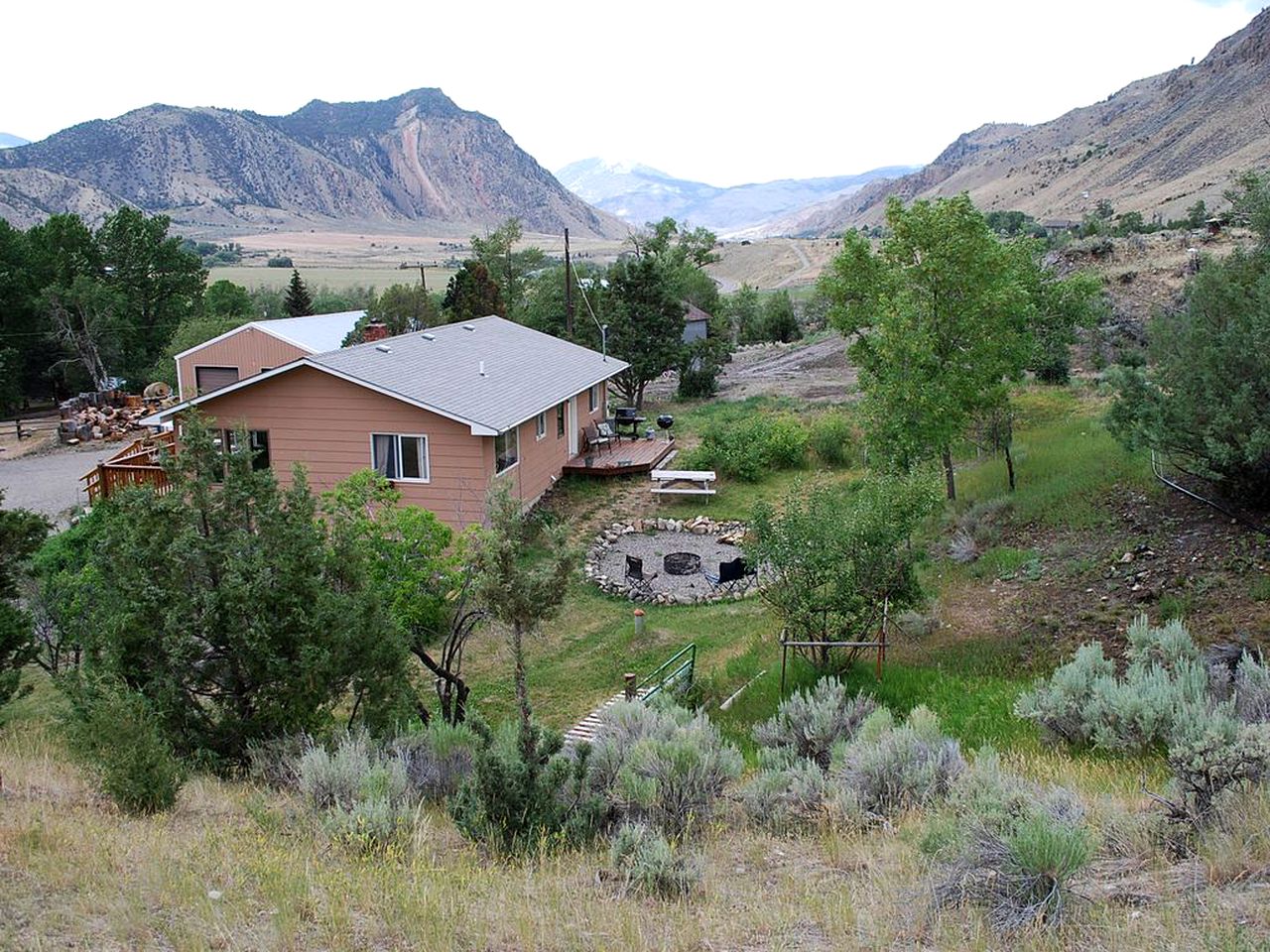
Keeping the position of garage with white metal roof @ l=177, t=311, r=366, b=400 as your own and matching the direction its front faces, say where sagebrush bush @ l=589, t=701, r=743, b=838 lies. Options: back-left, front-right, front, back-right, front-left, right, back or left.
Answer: front-left

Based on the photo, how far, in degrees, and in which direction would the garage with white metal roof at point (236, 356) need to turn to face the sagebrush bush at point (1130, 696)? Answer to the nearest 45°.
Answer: approximately 45° to its left

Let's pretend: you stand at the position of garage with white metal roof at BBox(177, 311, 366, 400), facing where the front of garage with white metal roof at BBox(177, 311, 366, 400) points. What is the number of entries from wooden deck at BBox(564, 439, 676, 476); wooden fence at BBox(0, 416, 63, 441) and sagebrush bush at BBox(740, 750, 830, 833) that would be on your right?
1

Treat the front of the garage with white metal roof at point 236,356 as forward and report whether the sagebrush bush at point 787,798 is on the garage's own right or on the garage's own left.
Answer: on the garage's own left

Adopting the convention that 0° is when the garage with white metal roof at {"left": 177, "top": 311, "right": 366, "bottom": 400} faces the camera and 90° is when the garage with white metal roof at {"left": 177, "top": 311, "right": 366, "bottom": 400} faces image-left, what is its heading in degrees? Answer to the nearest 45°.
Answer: approximately 45°

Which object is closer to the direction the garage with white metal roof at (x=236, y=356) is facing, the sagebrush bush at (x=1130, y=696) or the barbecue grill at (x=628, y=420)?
the sagebrush bush

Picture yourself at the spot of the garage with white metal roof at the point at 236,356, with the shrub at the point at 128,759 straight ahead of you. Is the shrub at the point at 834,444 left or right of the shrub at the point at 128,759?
left

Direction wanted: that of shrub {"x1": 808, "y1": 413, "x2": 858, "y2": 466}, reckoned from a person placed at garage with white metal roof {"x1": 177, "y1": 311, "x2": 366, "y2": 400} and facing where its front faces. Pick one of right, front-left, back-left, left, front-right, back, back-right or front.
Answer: left

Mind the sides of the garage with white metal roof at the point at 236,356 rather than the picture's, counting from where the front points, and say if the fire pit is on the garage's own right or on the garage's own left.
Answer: on the garage's own left

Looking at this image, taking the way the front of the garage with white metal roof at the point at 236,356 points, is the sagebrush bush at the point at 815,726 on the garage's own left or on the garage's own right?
on the garage's own left

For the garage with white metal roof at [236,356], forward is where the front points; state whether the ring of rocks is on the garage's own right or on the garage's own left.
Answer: on the garage's own left

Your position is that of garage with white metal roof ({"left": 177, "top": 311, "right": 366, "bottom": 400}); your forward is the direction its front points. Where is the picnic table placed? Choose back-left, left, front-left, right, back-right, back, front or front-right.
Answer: left

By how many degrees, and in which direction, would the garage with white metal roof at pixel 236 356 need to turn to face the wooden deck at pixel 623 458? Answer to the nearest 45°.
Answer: approximately 90° to its left

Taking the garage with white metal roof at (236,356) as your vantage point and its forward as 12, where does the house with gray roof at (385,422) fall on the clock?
the house with gray roof at (385,422) is roughly at 10 o'clock from the garage with white metal roof at (236,356).
